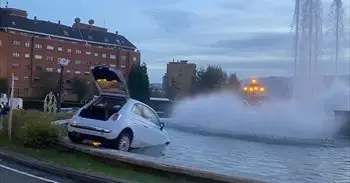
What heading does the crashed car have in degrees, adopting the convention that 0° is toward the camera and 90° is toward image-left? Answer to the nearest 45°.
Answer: approximately 225°

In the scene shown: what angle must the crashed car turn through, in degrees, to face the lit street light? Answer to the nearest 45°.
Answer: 0° — it already faces it

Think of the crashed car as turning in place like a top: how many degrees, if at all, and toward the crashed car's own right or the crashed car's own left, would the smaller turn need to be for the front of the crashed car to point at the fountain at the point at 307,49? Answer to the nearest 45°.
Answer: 0° — it already faces it

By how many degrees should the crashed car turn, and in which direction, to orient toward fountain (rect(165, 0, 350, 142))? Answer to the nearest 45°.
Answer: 0° — it already faces it
